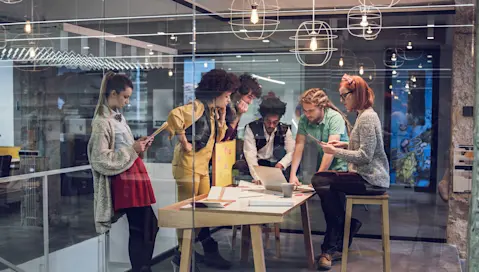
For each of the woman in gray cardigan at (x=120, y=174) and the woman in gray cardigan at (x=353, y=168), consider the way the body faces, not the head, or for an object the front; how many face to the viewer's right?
1

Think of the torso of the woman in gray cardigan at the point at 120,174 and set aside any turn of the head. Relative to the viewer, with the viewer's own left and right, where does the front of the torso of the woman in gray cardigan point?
facing to the right of the viewer

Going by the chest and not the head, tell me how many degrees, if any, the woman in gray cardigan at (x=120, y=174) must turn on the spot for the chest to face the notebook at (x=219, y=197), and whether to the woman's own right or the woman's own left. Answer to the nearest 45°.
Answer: approximately 45° to the woman's own right

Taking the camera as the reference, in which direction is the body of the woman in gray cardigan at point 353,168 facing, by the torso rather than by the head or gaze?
to the viewer's left

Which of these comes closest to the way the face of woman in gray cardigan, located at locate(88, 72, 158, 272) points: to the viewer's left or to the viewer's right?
to the viewer's right

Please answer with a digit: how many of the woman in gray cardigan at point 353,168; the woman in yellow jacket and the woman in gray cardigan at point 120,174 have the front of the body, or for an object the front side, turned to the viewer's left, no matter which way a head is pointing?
1

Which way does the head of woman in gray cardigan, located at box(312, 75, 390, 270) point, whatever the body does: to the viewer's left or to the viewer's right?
to the viewer's left

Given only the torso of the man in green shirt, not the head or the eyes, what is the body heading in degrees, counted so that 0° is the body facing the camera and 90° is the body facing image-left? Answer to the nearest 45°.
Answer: approximately 45°
